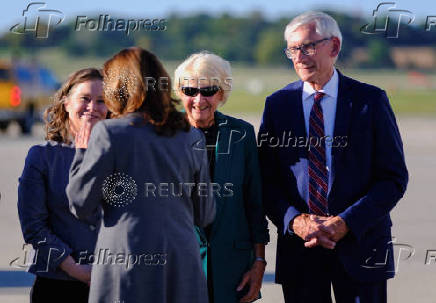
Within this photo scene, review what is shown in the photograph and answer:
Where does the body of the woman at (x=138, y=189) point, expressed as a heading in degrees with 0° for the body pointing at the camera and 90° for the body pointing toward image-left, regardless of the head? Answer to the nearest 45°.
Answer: approximately 180°

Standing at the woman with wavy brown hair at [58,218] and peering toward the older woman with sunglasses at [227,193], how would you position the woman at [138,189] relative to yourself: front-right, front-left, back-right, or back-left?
front-right

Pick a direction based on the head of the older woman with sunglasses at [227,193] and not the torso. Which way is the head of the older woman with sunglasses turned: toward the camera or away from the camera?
toward the camera

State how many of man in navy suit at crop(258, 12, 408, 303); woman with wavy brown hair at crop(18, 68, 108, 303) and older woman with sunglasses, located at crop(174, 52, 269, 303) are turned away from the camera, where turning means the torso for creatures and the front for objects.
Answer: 0

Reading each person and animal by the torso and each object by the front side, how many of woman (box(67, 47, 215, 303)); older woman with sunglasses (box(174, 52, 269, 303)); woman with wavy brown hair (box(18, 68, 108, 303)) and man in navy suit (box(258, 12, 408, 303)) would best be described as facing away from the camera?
1

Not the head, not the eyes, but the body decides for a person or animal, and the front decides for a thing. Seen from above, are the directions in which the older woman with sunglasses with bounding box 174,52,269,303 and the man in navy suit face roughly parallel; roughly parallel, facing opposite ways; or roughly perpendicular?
roughly parallel

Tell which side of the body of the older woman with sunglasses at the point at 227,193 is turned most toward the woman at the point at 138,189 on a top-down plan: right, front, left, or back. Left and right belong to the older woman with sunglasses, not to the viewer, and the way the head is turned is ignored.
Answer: front

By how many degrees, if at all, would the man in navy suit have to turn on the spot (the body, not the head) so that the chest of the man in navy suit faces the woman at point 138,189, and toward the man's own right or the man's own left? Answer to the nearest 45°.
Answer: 0° — they already face them

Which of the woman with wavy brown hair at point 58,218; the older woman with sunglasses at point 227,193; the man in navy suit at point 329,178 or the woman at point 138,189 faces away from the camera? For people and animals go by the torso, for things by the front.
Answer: the woman

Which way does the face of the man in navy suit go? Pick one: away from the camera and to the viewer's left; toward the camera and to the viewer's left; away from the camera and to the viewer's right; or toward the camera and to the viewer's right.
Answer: toward the camera and to the viewer's left

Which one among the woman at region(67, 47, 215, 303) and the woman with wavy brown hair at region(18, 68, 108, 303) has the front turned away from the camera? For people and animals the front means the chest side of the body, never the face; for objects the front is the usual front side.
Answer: the woman

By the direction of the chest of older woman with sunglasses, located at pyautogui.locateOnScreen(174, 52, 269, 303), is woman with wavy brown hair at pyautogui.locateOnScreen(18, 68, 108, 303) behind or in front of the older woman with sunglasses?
in front

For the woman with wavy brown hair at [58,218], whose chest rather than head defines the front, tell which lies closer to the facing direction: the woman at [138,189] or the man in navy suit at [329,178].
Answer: the woman

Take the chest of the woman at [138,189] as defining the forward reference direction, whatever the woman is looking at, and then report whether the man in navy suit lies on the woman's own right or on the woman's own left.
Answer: on the woman's own right

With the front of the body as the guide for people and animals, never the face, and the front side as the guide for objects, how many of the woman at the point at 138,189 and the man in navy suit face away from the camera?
1
